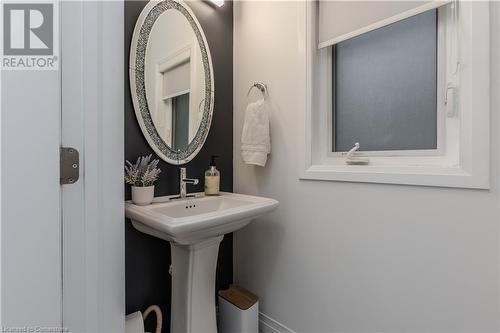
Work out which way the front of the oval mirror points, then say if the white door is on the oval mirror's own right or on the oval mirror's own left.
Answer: on the oval mirror's own right

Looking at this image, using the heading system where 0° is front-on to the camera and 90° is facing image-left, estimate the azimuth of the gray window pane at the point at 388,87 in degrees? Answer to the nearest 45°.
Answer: approximately 45°

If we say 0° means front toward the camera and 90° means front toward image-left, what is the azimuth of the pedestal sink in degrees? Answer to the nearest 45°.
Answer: approximately 315°
